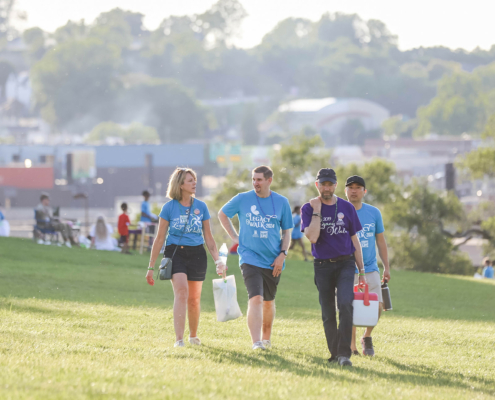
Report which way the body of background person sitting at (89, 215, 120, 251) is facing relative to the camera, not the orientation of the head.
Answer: away from the camera

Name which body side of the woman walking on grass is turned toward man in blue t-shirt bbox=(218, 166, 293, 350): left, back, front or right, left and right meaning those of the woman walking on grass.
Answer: left

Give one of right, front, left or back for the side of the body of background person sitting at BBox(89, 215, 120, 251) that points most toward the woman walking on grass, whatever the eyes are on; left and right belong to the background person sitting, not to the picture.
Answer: back

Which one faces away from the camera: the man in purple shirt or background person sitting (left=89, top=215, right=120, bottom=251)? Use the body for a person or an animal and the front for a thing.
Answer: the background person sitting

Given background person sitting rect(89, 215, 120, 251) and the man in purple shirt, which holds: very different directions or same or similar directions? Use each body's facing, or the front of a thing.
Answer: very different directions

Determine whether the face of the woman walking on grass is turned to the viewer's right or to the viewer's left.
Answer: to the viewer's right

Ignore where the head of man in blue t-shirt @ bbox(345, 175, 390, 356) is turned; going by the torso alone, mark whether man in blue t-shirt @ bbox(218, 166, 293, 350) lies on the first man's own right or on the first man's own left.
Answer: on the first man's own right

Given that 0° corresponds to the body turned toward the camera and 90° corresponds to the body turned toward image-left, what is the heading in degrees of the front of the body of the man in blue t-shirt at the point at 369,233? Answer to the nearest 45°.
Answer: approximately 0°

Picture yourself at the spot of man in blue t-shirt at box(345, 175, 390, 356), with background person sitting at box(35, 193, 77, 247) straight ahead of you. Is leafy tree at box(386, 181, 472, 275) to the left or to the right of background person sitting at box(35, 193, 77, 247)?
right

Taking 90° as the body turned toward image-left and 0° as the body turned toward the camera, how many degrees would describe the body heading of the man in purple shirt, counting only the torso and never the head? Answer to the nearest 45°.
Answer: approximately 0°
